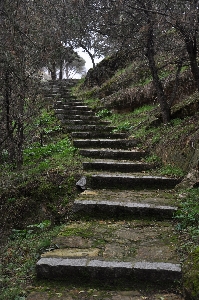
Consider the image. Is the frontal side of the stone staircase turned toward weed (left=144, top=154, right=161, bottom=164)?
no

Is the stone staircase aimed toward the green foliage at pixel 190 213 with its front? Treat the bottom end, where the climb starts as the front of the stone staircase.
no

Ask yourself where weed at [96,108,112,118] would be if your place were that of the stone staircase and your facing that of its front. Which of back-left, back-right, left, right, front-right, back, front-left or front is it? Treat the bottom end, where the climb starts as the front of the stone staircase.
back

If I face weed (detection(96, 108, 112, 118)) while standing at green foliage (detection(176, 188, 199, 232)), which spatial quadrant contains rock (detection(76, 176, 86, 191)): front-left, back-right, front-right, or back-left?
front-left

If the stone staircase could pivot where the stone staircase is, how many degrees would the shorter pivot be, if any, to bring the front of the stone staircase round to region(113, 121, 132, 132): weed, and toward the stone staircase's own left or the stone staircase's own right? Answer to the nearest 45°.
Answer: approximately 180°

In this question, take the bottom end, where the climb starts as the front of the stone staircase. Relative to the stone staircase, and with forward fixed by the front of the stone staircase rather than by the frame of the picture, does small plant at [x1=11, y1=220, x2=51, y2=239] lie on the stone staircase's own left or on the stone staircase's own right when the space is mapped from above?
on the stone staircase's own right

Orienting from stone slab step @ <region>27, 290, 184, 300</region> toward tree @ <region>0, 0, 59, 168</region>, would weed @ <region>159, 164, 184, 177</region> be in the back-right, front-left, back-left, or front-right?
front-right

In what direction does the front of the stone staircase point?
toward the camera
